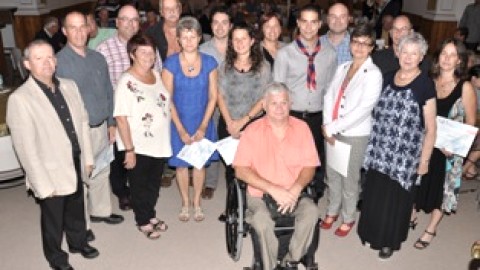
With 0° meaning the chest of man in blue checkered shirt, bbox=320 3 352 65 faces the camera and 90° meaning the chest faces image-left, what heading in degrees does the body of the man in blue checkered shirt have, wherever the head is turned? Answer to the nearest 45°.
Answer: approximately 0°

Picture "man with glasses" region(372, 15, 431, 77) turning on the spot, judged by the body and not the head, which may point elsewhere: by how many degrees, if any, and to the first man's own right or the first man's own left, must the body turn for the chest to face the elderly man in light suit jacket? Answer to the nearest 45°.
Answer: approximately 45° to the first man's own right

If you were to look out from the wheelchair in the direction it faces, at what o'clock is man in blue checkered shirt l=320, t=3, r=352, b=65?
The man in blue checkered shirt is roughly at 7 o'clock from the wheelchair.

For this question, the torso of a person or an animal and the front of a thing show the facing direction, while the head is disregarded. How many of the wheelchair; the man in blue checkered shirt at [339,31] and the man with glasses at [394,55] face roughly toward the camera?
3

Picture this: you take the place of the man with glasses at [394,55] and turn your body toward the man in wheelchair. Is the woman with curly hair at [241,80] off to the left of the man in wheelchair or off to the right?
right

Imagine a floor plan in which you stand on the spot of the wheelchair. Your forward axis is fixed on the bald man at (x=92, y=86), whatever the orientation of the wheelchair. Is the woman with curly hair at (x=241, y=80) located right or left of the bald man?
right

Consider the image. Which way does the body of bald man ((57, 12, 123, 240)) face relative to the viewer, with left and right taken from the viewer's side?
facing the viewer and to the right of the viewer

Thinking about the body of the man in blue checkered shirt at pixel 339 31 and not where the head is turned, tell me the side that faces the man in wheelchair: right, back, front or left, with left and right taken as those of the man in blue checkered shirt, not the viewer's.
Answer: front

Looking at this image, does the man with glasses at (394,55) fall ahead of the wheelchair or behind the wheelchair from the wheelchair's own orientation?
behind
